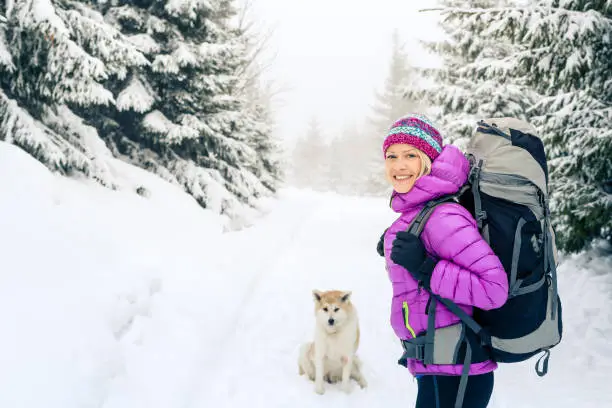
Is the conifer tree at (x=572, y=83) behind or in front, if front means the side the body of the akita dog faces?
behind

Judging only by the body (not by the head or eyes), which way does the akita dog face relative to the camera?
toward the camera

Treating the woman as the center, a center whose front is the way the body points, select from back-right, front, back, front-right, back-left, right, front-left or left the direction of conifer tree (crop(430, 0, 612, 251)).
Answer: right

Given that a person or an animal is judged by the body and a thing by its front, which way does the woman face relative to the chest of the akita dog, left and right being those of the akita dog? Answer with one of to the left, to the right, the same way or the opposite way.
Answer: to the right

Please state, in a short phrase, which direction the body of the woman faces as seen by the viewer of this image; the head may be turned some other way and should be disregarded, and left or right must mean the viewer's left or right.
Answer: facing to the left of the viewer
